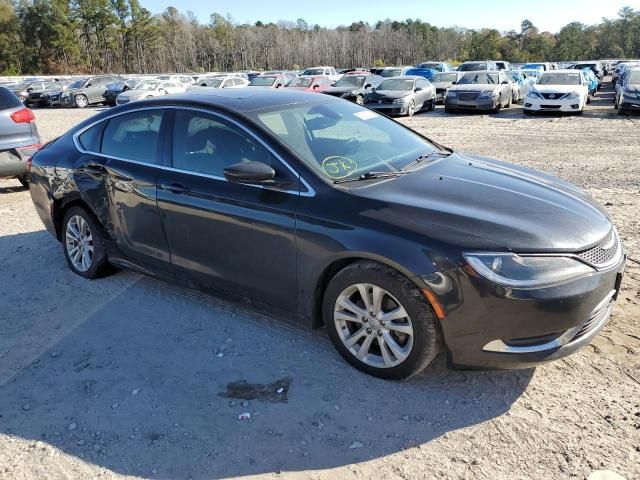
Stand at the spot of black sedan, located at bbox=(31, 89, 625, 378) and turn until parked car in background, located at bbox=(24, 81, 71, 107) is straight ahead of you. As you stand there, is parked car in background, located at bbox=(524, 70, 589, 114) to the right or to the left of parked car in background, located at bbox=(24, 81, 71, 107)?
right

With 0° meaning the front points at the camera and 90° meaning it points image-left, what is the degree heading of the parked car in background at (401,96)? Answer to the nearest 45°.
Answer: approximately 45°

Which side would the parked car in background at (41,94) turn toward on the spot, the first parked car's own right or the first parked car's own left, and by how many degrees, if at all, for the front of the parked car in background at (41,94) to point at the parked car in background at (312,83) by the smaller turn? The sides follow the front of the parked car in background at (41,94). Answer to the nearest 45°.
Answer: approximately 90° to the first parked car's own left

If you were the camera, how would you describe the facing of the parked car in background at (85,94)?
facing the viewer and to the left of the viewer

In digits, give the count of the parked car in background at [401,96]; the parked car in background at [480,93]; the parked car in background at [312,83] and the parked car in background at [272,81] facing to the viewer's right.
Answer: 0

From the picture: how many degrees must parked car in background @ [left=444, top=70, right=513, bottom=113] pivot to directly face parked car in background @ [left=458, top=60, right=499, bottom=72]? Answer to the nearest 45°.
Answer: approximately 135° to its right

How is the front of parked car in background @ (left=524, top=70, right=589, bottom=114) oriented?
toward the camera

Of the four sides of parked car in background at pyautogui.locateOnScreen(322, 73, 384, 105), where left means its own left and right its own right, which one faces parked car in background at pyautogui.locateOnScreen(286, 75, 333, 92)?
right

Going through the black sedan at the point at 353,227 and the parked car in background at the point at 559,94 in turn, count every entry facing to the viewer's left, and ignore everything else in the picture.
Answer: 0

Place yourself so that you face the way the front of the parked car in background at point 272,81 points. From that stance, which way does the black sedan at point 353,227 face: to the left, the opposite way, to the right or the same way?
to the left

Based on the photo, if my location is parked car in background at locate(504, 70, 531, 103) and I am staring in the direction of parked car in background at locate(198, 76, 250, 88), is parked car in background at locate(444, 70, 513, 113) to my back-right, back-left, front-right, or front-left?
front-left

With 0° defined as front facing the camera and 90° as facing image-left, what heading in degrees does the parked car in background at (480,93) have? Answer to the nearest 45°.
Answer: approximately 45°

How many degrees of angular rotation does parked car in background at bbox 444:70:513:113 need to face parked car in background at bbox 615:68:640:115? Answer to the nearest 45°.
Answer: approximately 135° to its left
